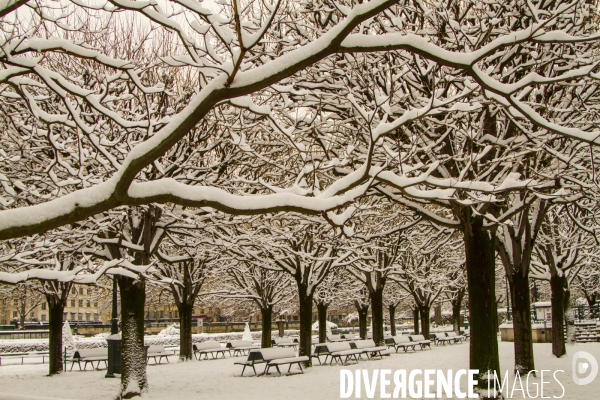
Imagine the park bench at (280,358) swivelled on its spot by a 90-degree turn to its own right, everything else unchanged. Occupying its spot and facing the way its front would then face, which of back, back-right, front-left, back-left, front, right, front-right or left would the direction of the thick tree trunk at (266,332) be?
back-right

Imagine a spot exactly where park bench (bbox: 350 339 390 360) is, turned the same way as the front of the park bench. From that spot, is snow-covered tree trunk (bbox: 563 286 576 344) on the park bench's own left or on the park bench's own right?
on the park bench's own left

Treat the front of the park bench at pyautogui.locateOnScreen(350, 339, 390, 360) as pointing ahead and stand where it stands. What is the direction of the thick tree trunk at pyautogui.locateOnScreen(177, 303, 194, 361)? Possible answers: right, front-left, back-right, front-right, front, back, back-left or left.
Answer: back-right

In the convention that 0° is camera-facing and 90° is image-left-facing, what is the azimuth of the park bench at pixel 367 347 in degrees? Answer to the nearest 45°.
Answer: approximately 315°

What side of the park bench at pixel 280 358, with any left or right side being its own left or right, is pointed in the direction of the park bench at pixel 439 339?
left

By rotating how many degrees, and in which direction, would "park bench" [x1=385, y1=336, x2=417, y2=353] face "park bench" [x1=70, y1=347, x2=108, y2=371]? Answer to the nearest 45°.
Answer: approximately 90° to its right

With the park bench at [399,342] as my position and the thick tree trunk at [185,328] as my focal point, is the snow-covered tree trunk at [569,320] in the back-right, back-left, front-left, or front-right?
back-left

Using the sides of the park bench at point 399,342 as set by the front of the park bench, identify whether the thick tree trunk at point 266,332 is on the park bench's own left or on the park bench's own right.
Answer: on the park bench's own right

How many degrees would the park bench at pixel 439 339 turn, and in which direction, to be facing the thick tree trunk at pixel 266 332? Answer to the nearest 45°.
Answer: approximately 90° to its right
